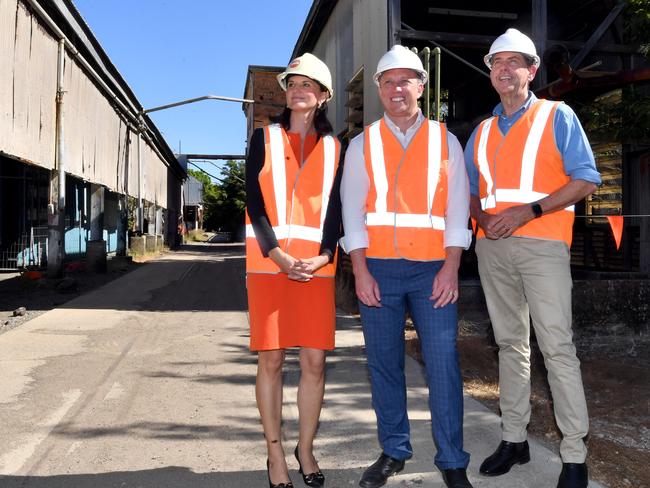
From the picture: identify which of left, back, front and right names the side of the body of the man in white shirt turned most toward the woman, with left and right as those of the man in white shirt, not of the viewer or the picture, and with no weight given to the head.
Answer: right

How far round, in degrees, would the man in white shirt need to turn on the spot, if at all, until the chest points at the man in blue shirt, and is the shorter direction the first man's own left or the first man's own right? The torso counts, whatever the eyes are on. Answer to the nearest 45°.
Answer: approximately 90° to the first man's own left

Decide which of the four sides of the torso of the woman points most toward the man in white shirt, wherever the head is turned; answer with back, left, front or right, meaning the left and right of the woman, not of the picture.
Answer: left

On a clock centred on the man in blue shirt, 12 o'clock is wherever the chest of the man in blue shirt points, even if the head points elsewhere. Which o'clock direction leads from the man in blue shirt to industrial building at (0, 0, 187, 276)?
The industrial building is roughly at 3 o'clock from the man in blue shirt.

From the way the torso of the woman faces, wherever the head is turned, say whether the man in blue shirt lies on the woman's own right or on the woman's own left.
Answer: on the woman's own left

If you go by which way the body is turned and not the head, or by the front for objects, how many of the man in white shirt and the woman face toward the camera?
2

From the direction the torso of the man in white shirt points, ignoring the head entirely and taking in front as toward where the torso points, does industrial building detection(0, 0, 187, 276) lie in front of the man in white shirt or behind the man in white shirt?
behind

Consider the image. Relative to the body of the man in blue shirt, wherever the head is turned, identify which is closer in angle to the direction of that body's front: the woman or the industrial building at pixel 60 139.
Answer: the woman

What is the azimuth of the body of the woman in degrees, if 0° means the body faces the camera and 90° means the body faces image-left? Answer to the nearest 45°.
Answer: approximately 0°
